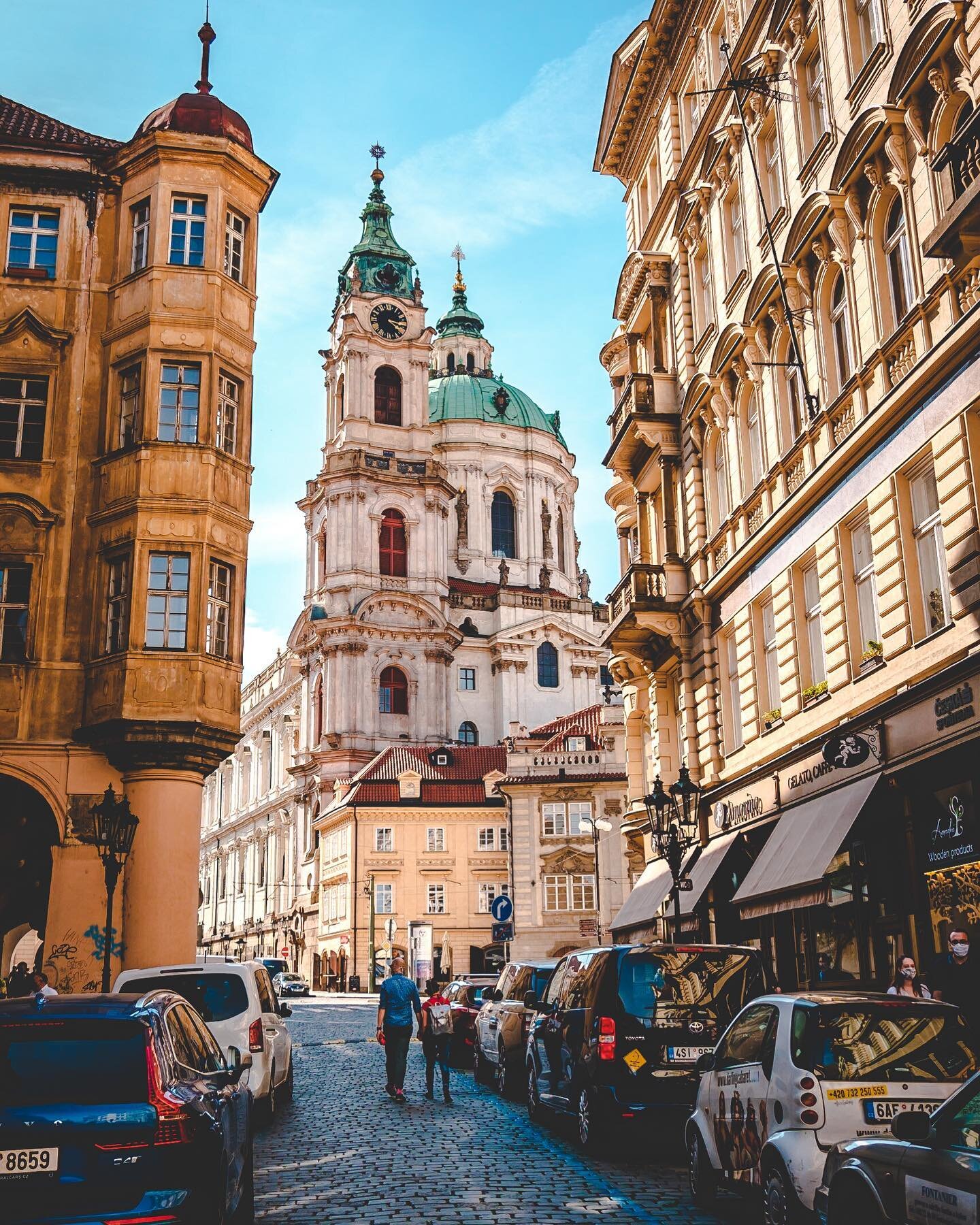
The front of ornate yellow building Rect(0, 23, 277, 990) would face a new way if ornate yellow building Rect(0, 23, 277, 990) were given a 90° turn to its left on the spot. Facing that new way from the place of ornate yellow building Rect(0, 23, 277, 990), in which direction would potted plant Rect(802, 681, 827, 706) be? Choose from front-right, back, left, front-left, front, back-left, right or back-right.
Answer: front-right

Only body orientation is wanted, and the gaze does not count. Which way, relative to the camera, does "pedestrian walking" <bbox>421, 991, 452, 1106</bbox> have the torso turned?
away from the camera

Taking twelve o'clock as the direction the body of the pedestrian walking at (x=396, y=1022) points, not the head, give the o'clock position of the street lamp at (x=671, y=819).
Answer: The street lamp is roughly at 2 o'clock from the pedestrian walking.

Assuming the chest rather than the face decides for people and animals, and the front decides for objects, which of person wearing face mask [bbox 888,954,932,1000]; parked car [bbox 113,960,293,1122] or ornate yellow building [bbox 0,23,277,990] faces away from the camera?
the parked car

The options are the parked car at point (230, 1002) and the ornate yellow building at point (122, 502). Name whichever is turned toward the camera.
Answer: the ornate yellow building

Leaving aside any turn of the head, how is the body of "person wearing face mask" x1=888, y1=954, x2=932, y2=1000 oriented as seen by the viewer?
toward the camera

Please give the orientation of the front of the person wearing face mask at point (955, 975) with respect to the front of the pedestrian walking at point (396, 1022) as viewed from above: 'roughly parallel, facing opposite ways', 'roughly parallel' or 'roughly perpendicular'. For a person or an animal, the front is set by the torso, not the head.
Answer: roughly parallel, facing opposite ways

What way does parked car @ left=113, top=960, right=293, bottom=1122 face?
away from the camera

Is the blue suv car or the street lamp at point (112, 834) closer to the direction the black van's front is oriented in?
the street lamp

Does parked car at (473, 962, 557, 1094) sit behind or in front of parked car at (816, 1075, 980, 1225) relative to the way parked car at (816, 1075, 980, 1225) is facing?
in front

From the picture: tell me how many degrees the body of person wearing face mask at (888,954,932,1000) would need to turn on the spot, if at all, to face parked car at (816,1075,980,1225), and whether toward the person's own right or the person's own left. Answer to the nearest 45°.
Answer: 0° — they already face it

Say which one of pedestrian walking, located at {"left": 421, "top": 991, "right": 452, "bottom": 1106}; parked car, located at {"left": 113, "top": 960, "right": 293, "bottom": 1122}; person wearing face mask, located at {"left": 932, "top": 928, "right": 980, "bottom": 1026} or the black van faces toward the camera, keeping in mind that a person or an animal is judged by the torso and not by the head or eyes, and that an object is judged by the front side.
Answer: the person wearing face mask

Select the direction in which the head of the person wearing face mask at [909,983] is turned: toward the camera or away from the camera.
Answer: toward the camera

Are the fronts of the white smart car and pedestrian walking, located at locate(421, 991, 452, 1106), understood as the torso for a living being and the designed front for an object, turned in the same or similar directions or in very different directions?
same or similar directions

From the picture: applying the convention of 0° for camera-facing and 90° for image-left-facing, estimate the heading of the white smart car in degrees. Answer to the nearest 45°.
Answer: approximately 135°

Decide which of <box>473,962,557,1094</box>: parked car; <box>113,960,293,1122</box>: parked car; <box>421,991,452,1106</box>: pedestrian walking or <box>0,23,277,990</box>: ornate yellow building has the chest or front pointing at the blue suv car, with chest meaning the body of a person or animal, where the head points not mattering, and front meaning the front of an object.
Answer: the ornate yellow building

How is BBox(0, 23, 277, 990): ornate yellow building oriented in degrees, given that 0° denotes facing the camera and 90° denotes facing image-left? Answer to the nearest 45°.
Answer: approximately 0°

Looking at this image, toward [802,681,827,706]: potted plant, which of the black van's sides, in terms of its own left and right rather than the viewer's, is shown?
right
